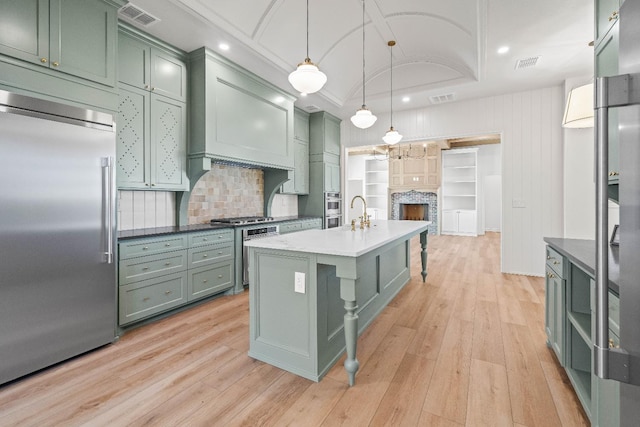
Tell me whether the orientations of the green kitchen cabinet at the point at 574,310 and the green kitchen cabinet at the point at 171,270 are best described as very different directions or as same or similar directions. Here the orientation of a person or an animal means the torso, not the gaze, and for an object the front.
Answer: very different directions

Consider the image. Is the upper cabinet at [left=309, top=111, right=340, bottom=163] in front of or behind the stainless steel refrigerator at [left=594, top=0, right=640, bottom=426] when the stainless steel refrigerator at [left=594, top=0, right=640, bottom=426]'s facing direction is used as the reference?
in front

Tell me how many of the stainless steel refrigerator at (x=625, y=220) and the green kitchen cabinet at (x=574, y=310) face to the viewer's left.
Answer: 2

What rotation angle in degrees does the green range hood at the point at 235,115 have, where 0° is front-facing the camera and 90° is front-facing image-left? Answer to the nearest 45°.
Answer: approximately 315°

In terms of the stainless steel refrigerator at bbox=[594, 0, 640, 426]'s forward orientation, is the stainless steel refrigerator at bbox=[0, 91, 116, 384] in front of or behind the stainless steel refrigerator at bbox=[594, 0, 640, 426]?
in front

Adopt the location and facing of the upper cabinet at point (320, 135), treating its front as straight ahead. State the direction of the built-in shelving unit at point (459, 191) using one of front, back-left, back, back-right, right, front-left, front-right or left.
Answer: left

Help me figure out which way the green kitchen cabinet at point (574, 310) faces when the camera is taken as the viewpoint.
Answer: facing to the left of the viewer

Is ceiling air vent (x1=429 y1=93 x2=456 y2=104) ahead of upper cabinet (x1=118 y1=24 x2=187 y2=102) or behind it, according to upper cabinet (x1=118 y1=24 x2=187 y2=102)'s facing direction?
ahead

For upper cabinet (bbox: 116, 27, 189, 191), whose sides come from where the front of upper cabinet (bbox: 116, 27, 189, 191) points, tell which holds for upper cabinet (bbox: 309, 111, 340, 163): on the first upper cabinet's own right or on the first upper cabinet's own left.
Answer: on the first upper cabinet's own left

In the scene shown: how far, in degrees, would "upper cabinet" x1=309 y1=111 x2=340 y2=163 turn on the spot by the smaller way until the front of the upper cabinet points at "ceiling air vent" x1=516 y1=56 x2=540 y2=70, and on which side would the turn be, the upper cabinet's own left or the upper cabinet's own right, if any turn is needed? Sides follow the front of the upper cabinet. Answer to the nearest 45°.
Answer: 0° — it already faces it

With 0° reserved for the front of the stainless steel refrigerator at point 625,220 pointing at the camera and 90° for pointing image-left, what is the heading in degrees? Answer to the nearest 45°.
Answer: approximately 90°

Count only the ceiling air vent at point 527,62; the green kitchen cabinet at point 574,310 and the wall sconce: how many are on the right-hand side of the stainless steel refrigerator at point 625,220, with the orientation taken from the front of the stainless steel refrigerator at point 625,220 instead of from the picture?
3

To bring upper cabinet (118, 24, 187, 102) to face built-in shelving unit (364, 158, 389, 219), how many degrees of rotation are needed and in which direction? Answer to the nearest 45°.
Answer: approximately 90° to its left

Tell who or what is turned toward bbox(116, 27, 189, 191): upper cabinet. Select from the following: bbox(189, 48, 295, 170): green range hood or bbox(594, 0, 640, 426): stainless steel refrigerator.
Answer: the stainless steel refrigerator

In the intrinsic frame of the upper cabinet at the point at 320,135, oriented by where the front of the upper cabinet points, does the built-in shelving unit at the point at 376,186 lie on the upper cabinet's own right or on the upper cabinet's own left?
on the upper cabinet's own left
